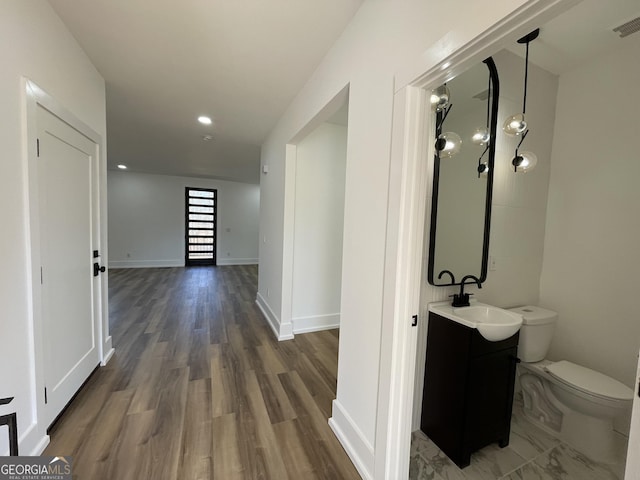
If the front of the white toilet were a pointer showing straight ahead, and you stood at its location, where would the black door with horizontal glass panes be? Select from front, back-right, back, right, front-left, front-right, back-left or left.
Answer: back-right

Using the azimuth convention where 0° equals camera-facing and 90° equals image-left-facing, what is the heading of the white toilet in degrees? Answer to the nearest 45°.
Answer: approximately 315°

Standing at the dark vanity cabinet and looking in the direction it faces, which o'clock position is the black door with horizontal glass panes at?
The black door with horizontal glass panes is roughly at 5 o'clock from the dark vanity cabinet.

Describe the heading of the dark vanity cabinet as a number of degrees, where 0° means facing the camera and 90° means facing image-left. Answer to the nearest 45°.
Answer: approximately 315°

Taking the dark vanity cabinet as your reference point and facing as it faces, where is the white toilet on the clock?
The white toilet is roughly at 9 o'clock from the dark vanity cabinet.

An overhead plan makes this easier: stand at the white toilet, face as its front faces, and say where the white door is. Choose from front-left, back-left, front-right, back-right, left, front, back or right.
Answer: right

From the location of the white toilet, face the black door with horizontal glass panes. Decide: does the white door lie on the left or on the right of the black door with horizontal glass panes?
left

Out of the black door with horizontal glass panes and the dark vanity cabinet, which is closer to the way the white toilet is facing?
the dark vanity cabinet
